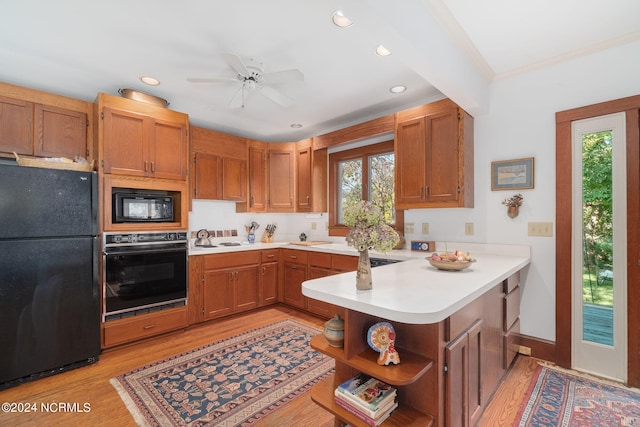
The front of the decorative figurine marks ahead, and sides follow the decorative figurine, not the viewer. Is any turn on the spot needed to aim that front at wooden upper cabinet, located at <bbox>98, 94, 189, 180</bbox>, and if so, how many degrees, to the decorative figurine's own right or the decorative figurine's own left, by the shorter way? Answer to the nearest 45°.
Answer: approximately 135° to the decorative figurine's own right

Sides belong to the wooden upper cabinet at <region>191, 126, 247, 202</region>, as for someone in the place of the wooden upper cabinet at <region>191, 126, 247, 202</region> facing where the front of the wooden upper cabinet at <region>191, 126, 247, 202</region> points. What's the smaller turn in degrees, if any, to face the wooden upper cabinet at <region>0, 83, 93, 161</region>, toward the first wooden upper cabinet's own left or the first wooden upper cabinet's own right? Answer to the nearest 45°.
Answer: approximately 90° to the first wooden upper cabinet's own right

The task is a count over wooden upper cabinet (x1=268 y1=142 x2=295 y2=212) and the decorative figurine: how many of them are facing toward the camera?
2

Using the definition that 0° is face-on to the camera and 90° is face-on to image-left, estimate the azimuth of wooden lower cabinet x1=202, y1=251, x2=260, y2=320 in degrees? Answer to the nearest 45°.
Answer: approximately 315°

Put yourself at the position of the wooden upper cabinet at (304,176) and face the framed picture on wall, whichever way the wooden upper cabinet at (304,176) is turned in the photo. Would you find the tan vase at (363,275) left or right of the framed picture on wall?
right

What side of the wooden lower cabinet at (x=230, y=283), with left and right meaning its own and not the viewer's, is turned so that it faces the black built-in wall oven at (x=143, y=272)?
right
